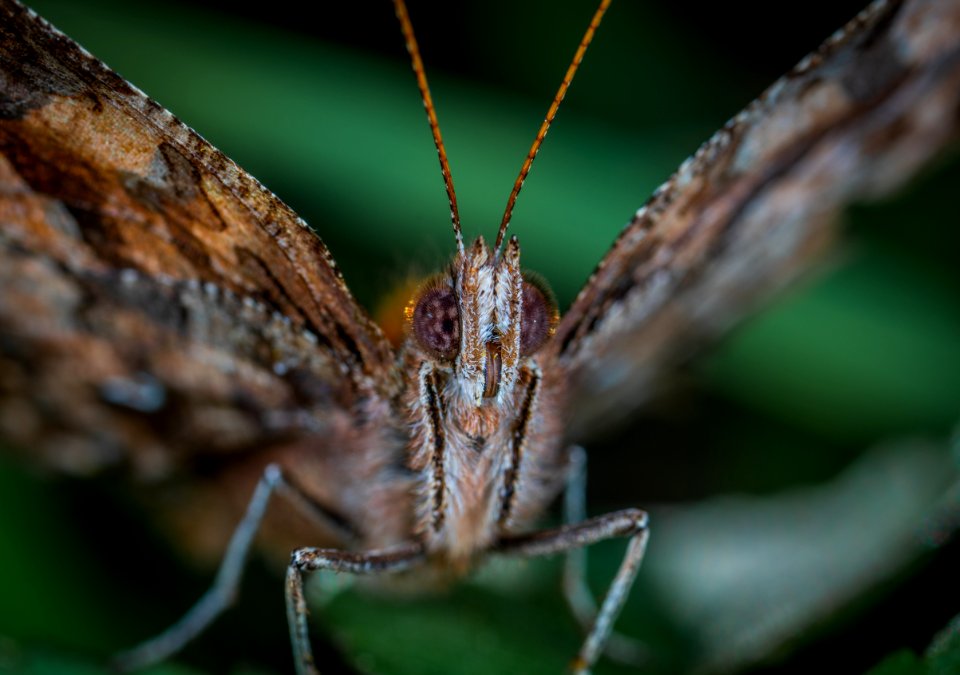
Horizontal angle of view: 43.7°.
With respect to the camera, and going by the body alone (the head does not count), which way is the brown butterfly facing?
toward the camera
